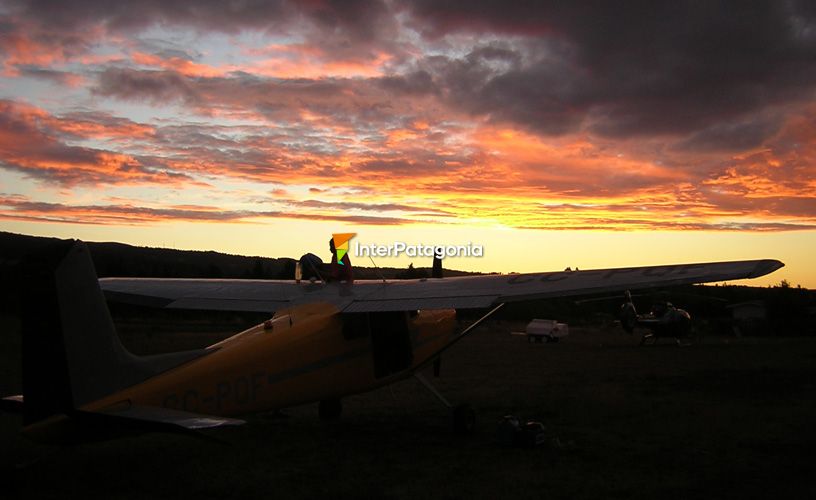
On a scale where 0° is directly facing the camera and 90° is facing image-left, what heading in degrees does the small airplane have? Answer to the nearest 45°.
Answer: approximately 225°
